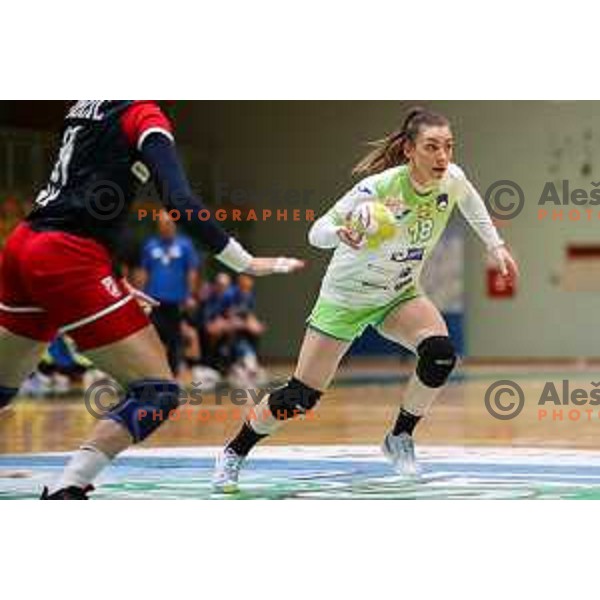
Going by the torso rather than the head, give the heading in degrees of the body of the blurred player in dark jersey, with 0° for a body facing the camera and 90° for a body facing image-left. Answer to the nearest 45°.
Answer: approximately 225°

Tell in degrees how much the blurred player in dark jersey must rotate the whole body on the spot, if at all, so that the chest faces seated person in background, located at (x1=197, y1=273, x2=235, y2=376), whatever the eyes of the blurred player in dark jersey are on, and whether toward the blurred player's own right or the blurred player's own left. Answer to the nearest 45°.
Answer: approximately 45° to the blurred player's own left

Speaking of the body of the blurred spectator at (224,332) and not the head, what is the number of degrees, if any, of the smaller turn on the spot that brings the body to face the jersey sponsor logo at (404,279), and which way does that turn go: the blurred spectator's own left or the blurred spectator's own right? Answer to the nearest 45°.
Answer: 0° — they already face it

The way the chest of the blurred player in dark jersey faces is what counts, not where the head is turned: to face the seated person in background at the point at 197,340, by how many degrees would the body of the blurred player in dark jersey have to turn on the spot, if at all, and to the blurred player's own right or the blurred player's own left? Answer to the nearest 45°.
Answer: approximately 45° to the blurred player's own left
